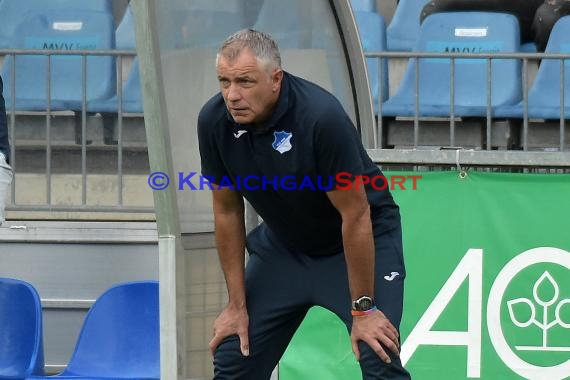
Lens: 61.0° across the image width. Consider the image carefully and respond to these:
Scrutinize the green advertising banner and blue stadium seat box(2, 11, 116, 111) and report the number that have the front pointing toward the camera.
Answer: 2

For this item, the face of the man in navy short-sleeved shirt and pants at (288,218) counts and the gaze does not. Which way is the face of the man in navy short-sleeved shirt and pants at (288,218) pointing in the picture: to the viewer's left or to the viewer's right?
to the viewer's left

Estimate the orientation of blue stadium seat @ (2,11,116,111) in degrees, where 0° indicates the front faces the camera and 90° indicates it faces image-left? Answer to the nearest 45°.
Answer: approximately 0°

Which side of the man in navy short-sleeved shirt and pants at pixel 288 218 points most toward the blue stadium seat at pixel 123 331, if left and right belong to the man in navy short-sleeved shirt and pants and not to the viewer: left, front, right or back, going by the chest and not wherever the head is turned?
right

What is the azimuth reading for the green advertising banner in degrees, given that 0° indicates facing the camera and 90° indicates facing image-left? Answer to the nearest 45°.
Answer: approximately 0°

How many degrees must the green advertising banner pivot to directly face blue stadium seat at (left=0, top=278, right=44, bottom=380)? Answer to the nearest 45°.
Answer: approximately 90° to its right

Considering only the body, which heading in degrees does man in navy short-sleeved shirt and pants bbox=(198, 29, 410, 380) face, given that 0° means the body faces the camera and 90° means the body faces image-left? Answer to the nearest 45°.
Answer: approximately 45°

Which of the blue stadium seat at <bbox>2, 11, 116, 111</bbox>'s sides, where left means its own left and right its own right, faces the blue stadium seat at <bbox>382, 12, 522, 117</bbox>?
left

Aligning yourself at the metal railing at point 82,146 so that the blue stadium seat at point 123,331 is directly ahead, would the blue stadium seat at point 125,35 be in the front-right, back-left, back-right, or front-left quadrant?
back-left
